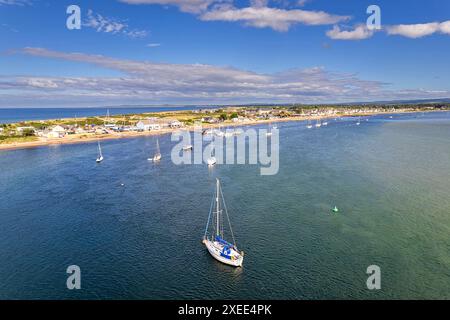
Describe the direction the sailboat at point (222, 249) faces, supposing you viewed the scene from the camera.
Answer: facing away from the viewer and to the left of the viewer
